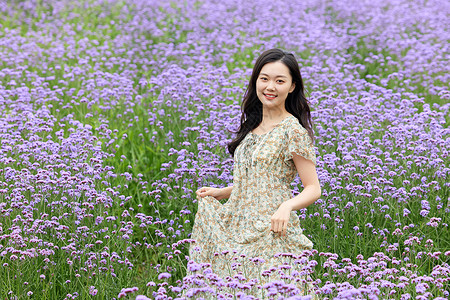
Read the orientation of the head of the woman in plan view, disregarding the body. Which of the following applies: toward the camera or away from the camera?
toward the camera

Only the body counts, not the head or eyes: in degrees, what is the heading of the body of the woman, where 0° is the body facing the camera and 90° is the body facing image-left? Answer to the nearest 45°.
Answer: approximately 45°
